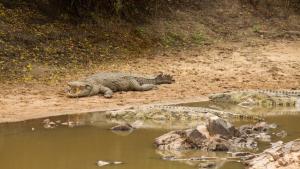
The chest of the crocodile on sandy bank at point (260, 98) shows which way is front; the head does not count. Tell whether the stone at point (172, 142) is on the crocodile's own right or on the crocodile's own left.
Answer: on the crocodile's own left

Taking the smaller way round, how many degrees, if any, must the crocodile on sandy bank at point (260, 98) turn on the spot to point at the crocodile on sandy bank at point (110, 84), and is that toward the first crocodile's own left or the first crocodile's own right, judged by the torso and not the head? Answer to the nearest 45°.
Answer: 0° — it already faces it

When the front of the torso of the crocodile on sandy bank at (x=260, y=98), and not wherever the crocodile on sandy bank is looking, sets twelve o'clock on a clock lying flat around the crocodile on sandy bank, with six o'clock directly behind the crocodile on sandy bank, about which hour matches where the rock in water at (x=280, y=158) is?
The rock in water is roughly at 9 o'clock from the crocodile on sandy bank.

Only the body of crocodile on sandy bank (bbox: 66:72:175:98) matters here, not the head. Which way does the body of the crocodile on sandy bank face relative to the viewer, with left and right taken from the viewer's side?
facing the viewer and to the left of the viewer

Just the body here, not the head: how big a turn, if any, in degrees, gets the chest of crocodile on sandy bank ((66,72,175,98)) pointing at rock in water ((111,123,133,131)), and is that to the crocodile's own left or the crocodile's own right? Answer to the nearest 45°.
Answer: approximately 45° to the crocodile's own left

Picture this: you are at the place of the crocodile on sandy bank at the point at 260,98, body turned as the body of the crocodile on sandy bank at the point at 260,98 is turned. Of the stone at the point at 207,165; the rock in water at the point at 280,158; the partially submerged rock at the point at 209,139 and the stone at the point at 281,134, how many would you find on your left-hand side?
4

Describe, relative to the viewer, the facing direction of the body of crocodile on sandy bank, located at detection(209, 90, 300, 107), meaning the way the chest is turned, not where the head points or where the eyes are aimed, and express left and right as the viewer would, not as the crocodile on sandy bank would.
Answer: facing to the left of the viewer

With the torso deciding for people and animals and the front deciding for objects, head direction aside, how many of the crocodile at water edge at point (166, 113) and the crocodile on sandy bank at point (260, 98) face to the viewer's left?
2

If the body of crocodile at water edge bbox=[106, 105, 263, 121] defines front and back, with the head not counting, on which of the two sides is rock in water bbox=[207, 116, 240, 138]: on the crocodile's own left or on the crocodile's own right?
on the crocodile's own left

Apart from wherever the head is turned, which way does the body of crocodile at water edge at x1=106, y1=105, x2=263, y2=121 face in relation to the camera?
to the viewer's left

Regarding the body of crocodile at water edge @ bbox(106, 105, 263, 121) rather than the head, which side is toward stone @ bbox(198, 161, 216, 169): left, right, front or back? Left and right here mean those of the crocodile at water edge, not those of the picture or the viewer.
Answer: left
